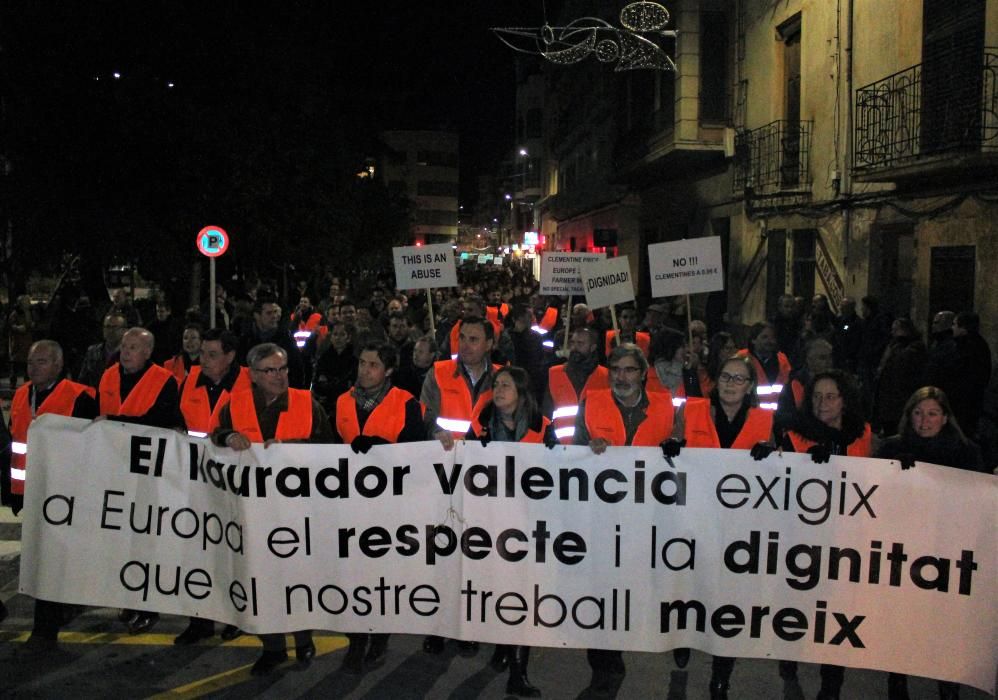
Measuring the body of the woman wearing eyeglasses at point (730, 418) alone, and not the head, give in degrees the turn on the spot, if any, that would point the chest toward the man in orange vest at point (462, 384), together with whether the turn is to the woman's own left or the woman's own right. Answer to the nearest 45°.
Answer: approximately 90° to the woman's own right

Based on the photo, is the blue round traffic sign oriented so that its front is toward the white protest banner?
yes

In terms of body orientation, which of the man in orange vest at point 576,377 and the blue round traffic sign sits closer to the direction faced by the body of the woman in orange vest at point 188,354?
the man in orange vest

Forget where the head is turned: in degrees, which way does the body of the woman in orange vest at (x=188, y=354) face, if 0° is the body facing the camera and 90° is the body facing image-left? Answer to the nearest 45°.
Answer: approximately 0°

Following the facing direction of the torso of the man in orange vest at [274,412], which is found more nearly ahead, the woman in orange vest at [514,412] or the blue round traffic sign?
the woman in orange vest

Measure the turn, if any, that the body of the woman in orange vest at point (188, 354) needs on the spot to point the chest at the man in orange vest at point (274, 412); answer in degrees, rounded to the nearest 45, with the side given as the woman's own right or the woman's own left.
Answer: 0° — they already face them

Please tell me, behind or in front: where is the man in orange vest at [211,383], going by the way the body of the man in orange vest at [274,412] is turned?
behind
